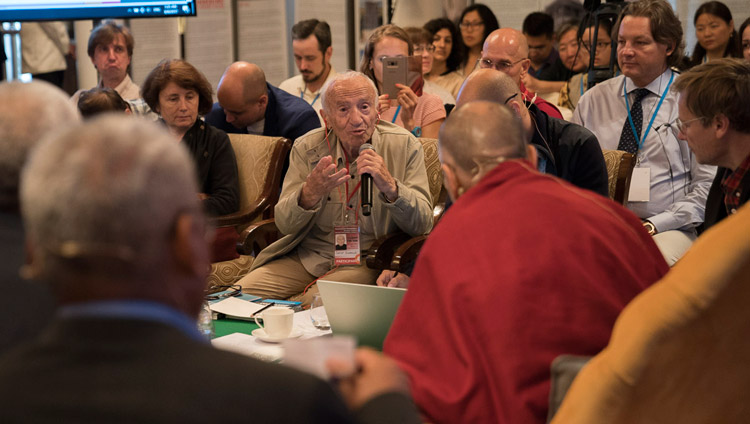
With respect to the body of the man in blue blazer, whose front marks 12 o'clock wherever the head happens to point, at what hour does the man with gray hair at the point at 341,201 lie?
The man with gray hair is roughly at 10 o'clock from the man in blue blazer.

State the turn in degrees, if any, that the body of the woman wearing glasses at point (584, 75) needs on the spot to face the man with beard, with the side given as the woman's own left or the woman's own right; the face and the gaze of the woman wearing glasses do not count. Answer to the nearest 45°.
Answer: approximately 45° to the woman's own right

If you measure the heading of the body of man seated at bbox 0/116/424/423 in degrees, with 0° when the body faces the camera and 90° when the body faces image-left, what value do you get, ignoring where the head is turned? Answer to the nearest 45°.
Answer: approximately 225°

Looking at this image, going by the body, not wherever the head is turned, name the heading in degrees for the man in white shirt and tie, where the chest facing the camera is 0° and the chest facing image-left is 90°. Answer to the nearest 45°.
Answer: approximately 45°

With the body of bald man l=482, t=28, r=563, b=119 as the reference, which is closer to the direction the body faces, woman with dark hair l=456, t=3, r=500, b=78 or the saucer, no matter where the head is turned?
the saucer

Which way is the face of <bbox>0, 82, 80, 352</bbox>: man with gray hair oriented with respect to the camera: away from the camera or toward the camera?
away from the camera
